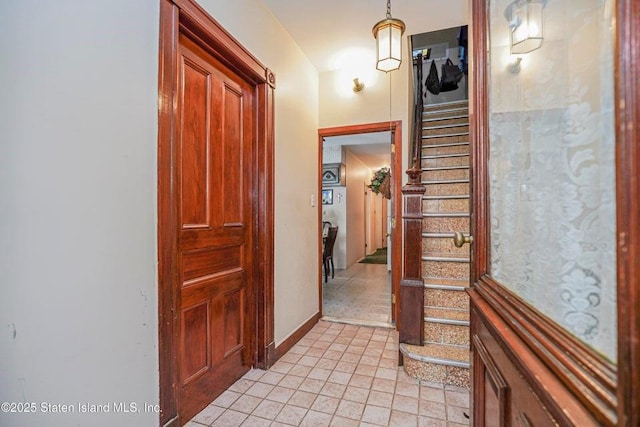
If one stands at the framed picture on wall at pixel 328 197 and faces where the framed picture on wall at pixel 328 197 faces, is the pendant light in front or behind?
in front

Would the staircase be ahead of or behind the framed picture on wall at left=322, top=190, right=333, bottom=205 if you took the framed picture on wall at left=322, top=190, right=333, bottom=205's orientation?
ahead

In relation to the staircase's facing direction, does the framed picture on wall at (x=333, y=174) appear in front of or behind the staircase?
behind

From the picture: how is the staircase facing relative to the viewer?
toward the camera

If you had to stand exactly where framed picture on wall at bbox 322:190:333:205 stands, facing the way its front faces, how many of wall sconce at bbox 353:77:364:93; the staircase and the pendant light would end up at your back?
0

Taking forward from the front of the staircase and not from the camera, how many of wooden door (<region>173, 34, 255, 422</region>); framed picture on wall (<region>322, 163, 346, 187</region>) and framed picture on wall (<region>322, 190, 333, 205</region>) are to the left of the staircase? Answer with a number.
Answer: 0
